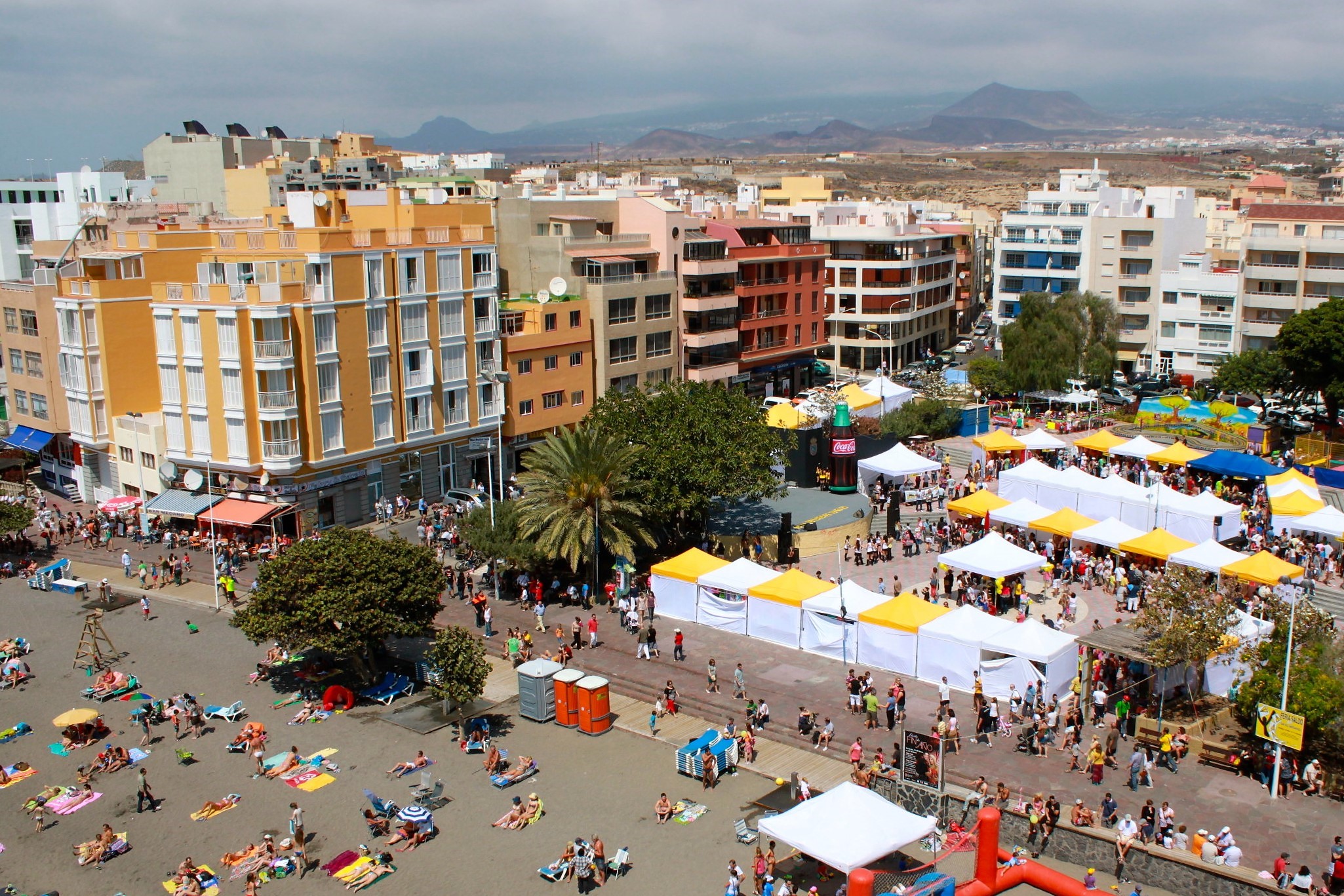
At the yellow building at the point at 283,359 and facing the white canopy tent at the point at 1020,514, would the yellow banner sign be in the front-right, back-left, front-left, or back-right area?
front-right

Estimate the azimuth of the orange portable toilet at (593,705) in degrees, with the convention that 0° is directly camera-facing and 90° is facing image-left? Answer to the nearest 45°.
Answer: approximately 45°

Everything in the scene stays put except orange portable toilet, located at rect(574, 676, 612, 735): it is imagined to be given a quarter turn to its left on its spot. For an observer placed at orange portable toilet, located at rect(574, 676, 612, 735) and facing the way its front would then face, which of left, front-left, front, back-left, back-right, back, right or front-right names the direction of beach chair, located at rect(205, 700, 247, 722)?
back-right

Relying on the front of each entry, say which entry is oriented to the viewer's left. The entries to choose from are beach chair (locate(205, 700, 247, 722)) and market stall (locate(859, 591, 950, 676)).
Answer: the beach chair

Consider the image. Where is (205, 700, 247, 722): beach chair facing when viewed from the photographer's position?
facing to the left of the viewer

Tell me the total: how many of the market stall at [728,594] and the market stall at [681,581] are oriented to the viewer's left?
0

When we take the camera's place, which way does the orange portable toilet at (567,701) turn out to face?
facing the viewer and to the left of the viewer

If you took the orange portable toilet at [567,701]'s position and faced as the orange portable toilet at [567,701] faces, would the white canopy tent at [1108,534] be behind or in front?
behind

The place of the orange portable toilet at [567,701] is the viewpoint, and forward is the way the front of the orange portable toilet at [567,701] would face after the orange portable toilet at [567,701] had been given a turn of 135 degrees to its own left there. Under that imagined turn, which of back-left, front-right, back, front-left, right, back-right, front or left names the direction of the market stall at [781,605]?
front-left

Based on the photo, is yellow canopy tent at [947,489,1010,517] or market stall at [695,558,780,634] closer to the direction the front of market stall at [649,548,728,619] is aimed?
the yellow canopy tent

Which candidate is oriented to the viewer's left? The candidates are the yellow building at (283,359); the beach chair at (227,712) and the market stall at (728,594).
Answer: the beach chair

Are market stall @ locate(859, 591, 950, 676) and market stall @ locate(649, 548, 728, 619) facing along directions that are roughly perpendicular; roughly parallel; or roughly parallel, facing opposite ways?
roughly parallel

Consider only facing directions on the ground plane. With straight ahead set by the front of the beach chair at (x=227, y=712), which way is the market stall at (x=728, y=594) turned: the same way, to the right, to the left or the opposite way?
to the right

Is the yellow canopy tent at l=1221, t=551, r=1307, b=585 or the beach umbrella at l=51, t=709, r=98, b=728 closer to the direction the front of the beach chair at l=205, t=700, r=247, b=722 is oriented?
the beach umbrella

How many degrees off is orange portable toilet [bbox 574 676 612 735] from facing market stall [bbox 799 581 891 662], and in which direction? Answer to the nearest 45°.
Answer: approximately 180°
